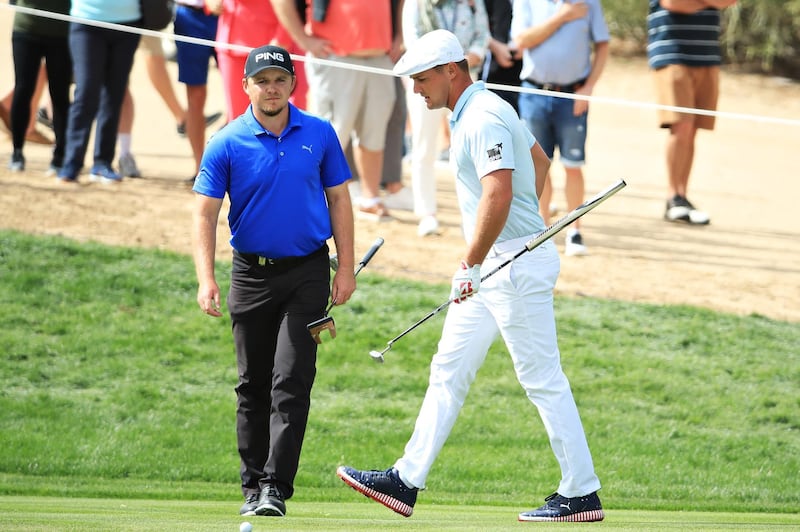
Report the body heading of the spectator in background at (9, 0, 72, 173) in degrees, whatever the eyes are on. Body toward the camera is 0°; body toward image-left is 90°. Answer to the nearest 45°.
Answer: approximately 0°

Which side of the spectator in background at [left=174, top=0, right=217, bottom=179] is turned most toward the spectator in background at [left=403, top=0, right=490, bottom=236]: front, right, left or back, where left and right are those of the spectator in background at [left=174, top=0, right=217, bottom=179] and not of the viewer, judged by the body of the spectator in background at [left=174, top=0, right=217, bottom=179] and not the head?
left

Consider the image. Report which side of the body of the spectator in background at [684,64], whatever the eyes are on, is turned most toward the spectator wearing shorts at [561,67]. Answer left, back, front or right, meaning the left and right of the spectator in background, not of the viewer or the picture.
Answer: right

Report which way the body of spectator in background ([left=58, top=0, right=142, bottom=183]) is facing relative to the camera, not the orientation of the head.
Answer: toward the camera

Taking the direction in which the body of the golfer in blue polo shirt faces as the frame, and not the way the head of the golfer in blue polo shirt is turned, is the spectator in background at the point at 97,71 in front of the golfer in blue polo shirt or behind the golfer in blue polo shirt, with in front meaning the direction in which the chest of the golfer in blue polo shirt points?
behind

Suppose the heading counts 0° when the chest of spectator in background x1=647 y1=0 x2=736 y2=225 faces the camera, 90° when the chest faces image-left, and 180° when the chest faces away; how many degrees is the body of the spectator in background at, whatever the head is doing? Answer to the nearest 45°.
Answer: approximately 315°

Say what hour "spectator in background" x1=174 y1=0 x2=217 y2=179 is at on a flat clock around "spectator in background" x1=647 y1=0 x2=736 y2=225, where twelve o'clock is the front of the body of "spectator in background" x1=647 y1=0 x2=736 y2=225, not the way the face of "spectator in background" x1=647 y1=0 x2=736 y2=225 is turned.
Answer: "spectator in background" x1=174 y1=0 x2=217 y2=179 is roughly at 4 o'clock from "spectator in background" x1=647 y1=0 x2=736 y2=225.

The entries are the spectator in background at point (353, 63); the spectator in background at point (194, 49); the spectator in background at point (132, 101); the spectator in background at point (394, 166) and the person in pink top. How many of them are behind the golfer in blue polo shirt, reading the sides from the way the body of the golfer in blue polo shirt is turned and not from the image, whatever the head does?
5

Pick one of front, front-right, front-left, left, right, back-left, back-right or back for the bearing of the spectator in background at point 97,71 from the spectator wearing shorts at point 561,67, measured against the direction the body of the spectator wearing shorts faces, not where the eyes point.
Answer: right

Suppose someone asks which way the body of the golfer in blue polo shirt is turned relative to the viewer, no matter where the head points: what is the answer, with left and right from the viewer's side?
facing the viewer

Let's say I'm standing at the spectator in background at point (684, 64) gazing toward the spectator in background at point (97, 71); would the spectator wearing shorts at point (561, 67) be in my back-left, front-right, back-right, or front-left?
front-left

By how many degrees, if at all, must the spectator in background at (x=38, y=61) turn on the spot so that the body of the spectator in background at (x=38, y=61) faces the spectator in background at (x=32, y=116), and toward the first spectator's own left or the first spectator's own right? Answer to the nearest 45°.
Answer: approximately 180°

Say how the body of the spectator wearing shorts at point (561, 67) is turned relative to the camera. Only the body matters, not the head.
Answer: toward the camera

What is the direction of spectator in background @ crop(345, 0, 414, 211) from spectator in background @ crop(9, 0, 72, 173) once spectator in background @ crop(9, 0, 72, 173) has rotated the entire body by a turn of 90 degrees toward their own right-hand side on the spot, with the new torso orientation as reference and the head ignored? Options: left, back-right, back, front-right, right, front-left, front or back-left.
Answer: back

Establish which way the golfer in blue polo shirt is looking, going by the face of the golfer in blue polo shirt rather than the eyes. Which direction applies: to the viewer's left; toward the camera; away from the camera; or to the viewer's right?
toward the camera

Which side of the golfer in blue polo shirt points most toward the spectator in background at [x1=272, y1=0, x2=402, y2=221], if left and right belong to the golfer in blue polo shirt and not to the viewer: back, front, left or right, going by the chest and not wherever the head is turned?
back
